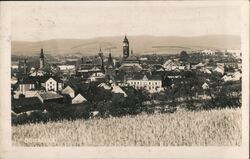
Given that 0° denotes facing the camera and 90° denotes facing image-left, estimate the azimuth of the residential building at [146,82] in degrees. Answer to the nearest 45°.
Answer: approximately 0°

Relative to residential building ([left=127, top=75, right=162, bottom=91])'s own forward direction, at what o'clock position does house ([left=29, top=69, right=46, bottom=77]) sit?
The house is roughly at 3 o'clock from the residential building.

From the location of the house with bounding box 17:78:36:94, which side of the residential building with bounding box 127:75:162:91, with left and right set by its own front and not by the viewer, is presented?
right

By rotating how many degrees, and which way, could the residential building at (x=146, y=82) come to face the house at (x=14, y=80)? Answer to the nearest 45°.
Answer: approximately 90° to its right
